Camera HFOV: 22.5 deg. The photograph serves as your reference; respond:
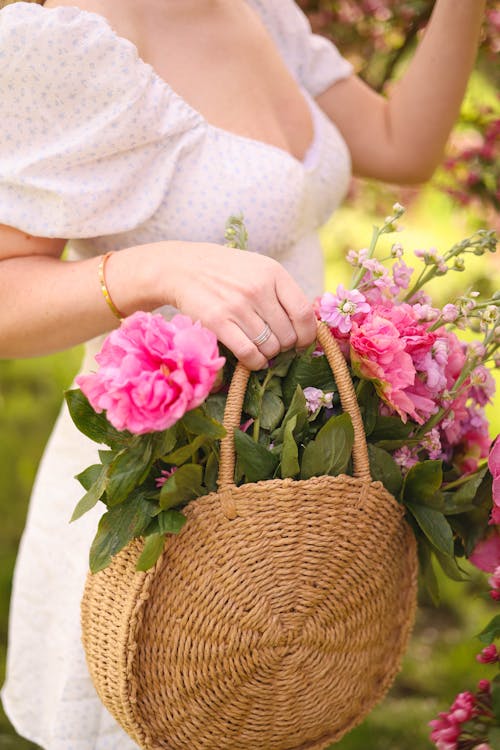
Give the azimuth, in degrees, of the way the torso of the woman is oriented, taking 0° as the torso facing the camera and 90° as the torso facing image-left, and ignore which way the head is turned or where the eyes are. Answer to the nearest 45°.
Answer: approximately 315°
